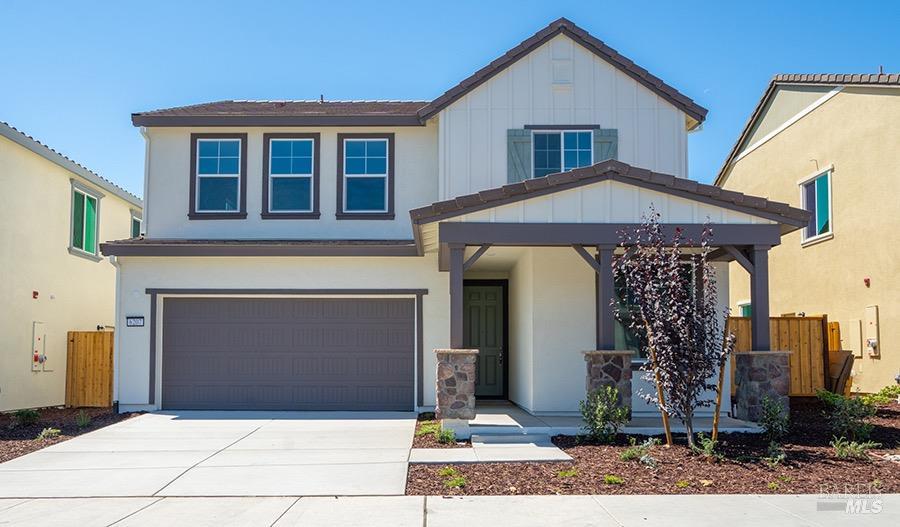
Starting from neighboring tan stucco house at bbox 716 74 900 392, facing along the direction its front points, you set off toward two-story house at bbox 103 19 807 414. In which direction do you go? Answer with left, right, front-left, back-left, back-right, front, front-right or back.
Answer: right

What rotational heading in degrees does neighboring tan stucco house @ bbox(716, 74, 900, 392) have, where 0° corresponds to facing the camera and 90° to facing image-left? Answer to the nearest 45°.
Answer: approximately 315°

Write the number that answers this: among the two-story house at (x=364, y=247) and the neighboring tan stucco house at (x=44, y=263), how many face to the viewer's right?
0

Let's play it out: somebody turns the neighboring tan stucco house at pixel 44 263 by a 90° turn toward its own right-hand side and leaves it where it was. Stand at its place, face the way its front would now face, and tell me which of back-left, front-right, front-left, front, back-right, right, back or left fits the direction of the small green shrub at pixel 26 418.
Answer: back-left

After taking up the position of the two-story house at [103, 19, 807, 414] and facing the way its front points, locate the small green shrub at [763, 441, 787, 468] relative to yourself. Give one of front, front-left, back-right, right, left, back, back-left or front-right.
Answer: front-left

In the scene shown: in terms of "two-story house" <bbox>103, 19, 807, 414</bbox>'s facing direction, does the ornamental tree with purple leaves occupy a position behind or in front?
in front

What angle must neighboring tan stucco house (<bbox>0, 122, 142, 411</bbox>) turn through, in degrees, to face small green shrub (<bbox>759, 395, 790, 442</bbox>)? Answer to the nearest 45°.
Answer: approximately 90° to its left

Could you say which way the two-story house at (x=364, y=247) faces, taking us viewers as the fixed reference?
facing the viewer

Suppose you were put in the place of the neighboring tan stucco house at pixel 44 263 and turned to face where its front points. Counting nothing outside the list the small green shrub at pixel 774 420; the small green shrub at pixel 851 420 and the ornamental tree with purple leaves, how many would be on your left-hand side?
3

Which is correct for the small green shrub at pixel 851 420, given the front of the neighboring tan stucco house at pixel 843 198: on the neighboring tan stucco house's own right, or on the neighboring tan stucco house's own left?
on the neighboring tan stucco house's own right

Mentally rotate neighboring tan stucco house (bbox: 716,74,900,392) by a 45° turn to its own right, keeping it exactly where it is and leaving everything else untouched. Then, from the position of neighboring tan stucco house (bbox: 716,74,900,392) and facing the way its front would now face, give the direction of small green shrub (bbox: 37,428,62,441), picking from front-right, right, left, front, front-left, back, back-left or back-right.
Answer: front-right

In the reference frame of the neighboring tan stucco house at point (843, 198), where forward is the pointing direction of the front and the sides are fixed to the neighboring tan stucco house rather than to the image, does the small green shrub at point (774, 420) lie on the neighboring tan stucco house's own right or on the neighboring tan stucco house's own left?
on the neighboring tan stucco house's own right

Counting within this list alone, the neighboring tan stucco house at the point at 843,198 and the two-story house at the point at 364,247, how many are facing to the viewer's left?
0

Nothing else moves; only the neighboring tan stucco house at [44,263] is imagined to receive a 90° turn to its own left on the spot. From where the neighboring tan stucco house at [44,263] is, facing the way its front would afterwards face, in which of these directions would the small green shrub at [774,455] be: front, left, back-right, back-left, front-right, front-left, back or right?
front

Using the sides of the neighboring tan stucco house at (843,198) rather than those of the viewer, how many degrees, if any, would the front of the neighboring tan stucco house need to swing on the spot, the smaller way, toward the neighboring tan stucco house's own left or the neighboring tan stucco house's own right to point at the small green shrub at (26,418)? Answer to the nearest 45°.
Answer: approximately 90° to the neighboring tan stucco house's own right

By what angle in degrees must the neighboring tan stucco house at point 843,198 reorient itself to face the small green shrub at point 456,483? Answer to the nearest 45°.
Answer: approximately 45° to its right

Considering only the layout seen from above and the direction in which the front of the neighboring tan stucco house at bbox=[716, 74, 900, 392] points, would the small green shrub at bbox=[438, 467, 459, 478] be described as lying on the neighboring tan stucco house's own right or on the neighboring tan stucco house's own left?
on the neighboring tan stucco house's own right
